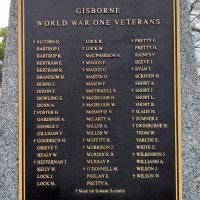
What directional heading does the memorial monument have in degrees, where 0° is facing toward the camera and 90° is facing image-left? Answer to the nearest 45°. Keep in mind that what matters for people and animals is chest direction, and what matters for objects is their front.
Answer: approximately 0°
